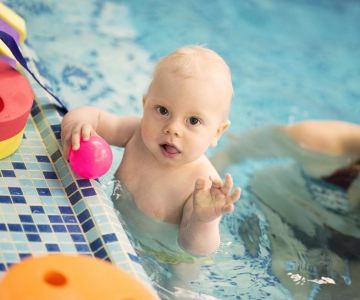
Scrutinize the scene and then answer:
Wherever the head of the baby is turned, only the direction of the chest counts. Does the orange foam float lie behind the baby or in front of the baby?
in front

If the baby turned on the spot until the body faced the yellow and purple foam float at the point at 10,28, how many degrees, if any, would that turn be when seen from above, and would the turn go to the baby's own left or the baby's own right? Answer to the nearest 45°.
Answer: approximately 90° to the baby's own right

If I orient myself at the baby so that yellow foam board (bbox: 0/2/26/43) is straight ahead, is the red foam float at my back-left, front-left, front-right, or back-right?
front-left

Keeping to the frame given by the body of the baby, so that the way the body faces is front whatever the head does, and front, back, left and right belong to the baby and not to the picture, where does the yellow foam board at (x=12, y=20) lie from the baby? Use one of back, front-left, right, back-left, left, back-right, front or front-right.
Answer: right

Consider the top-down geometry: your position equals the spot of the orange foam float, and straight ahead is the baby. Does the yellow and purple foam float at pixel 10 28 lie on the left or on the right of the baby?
left

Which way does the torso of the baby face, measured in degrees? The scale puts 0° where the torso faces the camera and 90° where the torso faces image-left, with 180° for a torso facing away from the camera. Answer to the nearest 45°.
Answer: approximately 45°
